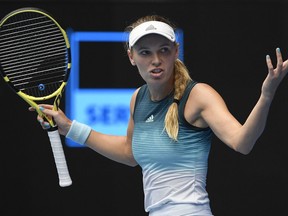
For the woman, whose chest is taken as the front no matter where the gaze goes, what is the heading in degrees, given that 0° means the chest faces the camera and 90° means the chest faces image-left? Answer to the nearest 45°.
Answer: approximately 45°
